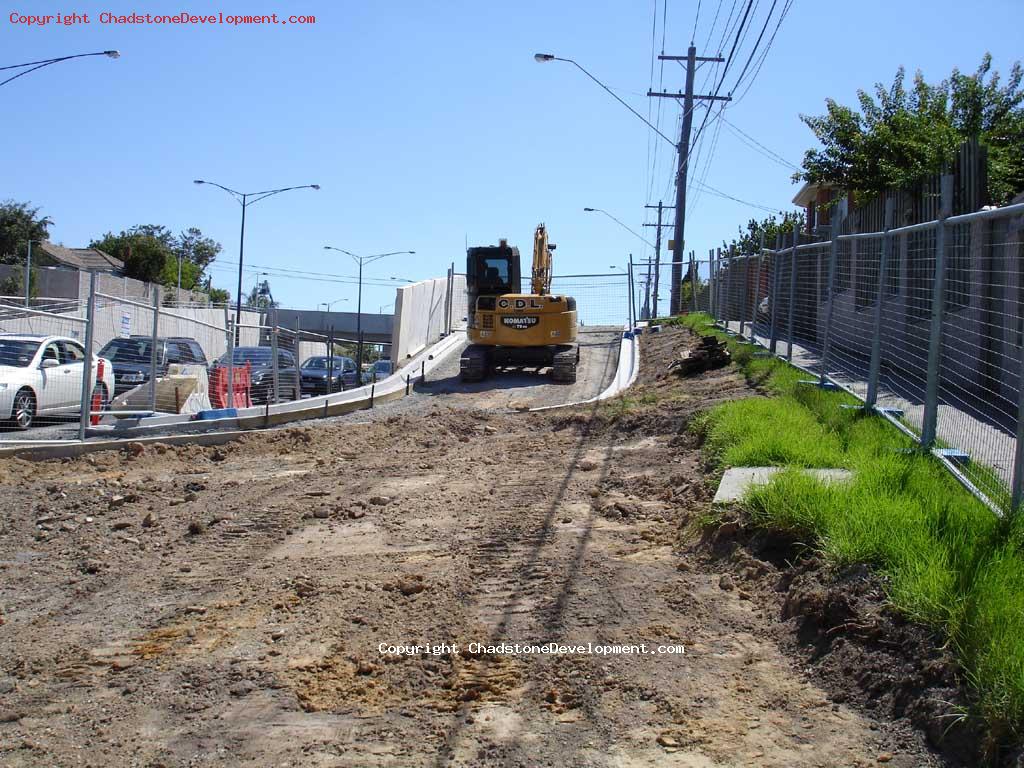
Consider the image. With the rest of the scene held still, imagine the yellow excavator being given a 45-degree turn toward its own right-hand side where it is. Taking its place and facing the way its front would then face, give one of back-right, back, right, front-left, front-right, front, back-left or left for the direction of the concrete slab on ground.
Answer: back-right

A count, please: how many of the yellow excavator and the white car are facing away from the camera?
1

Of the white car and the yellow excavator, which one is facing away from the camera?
the yellow excavator

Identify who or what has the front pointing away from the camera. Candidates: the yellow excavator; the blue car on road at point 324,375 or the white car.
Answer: the yellow excavator

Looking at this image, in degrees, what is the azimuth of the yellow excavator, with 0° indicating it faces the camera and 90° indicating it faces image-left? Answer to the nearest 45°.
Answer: approximately 180°

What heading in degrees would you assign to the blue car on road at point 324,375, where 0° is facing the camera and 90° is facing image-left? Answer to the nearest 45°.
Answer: approximately 45°

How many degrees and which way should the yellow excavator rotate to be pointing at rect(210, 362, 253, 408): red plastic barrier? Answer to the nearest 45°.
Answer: approximately 135° to its left
